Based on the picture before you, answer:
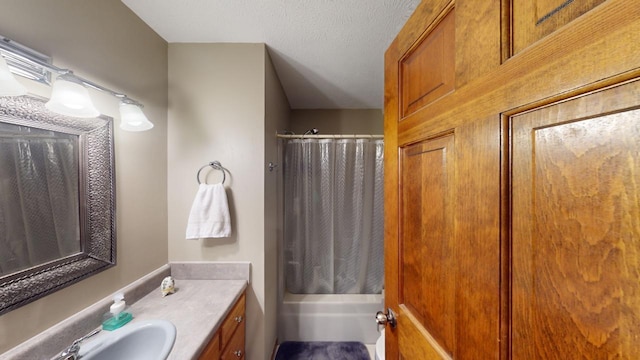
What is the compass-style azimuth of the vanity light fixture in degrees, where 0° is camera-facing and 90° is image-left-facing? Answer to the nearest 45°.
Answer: approximately 315°

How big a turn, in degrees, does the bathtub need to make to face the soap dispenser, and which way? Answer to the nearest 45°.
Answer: approximately 45° to its right

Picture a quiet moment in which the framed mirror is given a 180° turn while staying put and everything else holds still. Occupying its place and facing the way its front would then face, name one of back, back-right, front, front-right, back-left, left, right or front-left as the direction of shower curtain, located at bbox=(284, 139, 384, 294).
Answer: back-right

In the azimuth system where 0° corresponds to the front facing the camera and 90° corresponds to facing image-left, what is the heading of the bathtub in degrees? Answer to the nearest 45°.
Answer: approximately 0°

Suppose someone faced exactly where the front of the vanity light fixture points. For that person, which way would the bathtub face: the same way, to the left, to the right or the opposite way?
to the right

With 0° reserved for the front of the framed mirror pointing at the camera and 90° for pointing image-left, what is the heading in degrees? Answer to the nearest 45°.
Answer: approximately 315°
